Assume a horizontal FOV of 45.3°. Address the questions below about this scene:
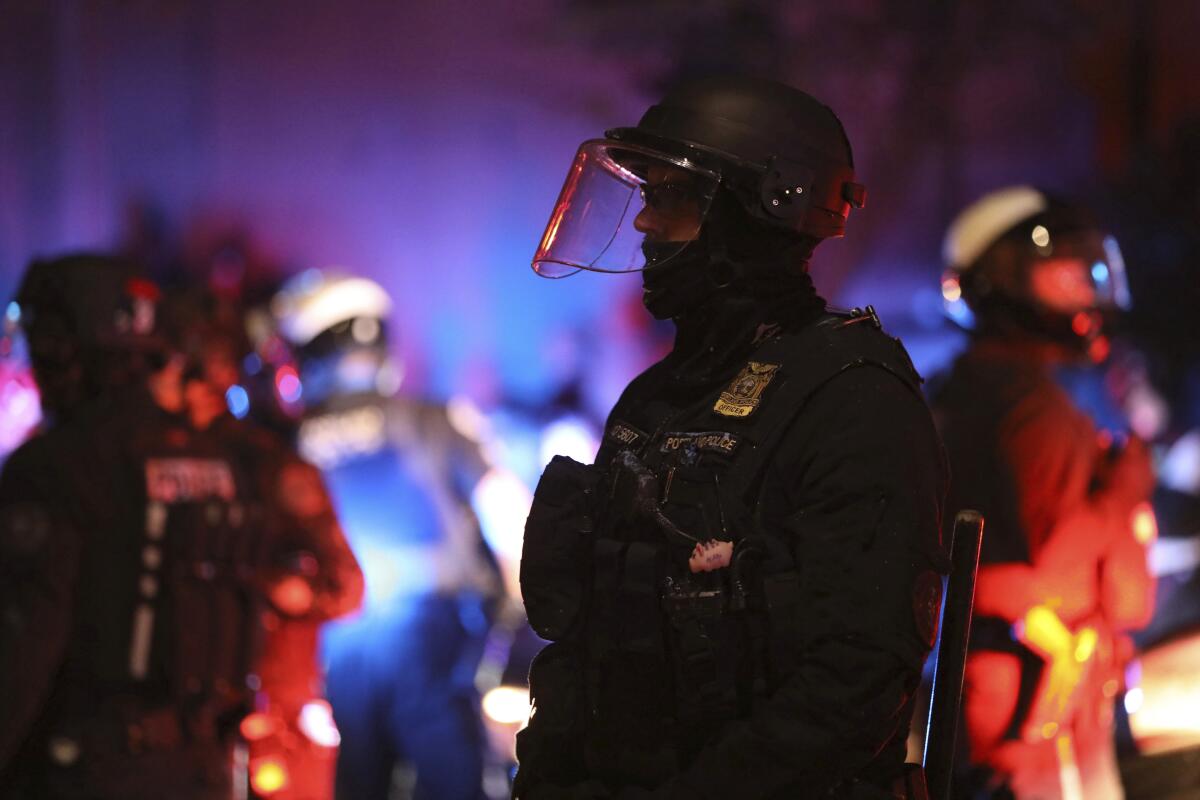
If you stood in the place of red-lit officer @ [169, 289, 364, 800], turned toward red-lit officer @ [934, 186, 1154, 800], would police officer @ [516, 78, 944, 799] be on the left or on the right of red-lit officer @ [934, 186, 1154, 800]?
right

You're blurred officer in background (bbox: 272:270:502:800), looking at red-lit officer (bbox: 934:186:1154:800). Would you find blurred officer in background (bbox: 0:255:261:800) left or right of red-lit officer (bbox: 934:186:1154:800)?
right

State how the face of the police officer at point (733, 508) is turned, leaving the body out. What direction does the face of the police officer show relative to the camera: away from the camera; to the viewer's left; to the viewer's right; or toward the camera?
to the viewer's left

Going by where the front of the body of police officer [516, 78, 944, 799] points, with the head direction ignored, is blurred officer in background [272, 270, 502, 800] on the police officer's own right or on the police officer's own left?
on the police officer's own right

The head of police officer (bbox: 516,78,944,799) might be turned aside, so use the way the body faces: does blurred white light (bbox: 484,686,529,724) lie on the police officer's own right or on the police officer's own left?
on the police officer's own right
